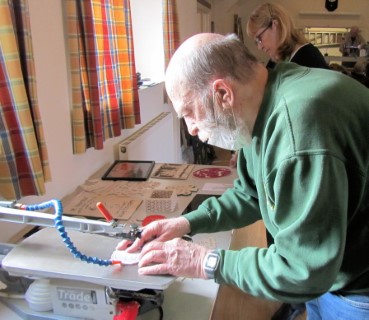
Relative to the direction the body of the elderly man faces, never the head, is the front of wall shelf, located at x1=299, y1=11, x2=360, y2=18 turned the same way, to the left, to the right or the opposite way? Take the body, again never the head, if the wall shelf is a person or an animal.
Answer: to the left

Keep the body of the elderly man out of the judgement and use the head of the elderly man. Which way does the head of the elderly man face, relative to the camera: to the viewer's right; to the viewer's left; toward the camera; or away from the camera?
to the viewer's left

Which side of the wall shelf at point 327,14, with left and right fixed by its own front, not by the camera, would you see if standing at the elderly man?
front

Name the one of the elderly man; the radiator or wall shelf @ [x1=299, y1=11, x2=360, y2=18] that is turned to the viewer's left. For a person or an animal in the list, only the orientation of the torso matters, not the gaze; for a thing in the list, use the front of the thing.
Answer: the elderly man

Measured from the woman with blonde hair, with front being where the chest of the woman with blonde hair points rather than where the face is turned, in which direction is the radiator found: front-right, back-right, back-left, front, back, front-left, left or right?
front-right

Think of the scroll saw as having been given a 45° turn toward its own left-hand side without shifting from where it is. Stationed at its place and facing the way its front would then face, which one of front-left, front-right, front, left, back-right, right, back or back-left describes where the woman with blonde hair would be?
front

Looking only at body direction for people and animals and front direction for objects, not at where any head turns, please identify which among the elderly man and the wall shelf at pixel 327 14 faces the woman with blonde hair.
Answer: the wall shelf

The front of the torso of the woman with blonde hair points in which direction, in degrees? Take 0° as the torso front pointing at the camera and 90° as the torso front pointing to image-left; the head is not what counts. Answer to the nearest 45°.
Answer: approximately 90°

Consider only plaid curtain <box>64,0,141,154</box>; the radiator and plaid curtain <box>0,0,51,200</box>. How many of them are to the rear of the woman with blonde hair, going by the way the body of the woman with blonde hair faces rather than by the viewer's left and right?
0

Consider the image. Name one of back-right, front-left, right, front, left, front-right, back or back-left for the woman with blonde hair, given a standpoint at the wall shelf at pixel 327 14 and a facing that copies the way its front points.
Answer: front

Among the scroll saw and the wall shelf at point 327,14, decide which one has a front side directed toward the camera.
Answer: the wall shelf

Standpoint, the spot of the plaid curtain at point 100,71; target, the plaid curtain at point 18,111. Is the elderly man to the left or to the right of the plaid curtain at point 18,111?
left

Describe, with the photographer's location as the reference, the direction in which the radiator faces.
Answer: facing the viewer and to the right of the viewer

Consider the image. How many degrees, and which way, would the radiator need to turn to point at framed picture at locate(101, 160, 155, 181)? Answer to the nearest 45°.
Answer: approximately 45° to its right

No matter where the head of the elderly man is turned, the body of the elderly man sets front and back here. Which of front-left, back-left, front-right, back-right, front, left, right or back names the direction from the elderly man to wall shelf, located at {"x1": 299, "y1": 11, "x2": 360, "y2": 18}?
right

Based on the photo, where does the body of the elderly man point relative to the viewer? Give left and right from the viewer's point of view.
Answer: facing to the left of the viewer

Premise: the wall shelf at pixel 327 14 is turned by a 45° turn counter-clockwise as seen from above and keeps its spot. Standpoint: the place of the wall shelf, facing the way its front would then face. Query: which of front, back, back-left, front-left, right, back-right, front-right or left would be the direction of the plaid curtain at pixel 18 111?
front-right

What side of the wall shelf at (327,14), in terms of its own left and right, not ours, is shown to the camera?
front

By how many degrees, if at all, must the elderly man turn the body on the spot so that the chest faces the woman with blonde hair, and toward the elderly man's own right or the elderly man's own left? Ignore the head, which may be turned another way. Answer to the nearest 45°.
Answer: approximately 90° to the elderly man's own right
